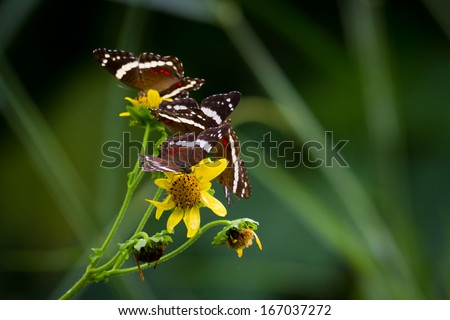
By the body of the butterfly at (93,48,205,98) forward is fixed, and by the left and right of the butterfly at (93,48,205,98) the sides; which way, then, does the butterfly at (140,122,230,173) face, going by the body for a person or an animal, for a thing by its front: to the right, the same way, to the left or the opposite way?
to the left
